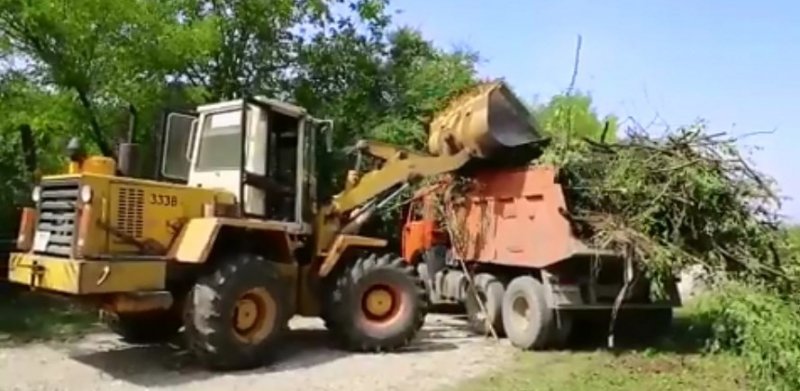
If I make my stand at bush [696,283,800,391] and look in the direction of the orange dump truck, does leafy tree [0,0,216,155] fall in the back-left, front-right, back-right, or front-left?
front-left

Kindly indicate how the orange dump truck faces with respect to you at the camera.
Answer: facing away from the viewer and to the left of the viewer

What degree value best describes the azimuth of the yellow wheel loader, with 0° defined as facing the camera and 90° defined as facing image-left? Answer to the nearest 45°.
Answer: approximately 225°

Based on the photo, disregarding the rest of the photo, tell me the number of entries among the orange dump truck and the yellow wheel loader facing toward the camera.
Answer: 0

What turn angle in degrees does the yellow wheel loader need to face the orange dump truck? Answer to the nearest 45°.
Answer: approximately 45° to its right

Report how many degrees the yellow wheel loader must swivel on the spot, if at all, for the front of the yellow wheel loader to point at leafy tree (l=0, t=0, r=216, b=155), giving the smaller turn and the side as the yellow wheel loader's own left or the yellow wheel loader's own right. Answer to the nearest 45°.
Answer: approximately 90° to the yellow wheel loader's own left

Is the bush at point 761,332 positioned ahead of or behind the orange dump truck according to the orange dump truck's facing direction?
behind

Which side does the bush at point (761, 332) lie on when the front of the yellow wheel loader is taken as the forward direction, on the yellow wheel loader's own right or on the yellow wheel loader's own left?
on the yellow wheel loader's own right
